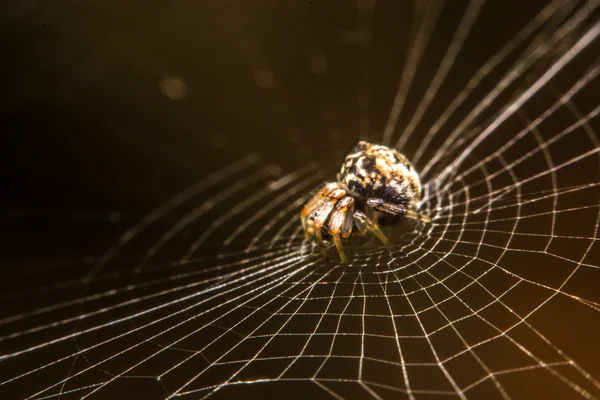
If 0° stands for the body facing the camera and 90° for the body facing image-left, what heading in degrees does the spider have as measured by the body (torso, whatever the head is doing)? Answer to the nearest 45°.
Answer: approximately 90°
